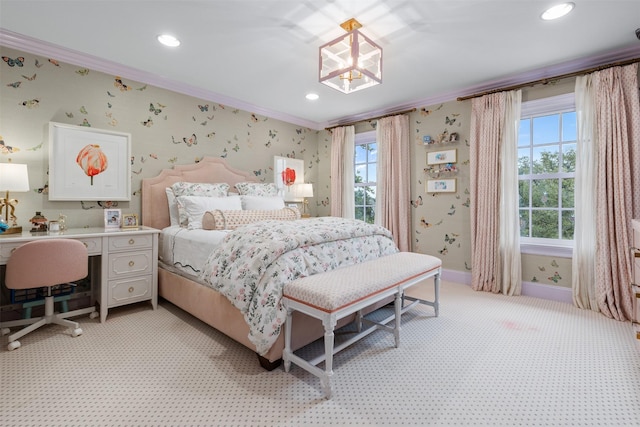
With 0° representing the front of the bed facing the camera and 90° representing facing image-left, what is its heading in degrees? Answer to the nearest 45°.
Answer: approximately 315°

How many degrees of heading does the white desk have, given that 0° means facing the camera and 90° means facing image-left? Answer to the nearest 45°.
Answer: approximately 0°

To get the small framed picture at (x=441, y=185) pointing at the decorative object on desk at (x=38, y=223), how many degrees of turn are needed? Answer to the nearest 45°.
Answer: approximately 45° to its right

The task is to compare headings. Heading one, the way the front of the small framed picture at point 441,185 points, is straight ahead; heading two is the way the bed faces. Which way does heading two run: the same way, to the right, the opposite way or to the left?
to the left

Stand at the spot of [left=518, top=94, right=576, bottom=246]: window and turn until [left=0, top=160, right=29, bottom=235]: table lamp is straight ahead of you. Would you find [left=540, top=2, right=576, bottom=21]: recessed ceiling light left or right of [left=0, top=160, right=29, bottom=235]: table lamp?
left

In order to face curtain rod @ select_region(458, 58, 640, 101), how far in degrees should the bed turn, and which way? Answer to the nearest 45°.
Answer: approximately 45° to its left

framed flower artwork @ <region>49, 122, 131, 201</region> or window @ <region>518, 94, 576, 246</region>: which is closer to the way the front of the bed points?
the window

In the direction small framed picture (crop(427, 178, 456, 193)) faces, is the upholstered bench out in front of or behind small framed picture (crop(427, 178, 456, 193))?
in front

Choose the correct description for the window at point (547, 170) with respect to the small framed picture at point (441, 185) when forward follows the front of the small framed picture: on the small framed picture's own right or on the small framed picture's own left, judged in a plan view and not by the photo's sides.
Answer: on the small framed picture's own left

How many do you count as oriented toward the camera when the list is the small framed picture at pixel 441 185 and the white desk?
2

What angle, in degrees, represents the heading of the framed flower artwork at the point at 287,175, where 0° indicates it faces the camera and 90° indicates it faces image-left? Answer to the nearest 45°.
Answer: approximately 315°
